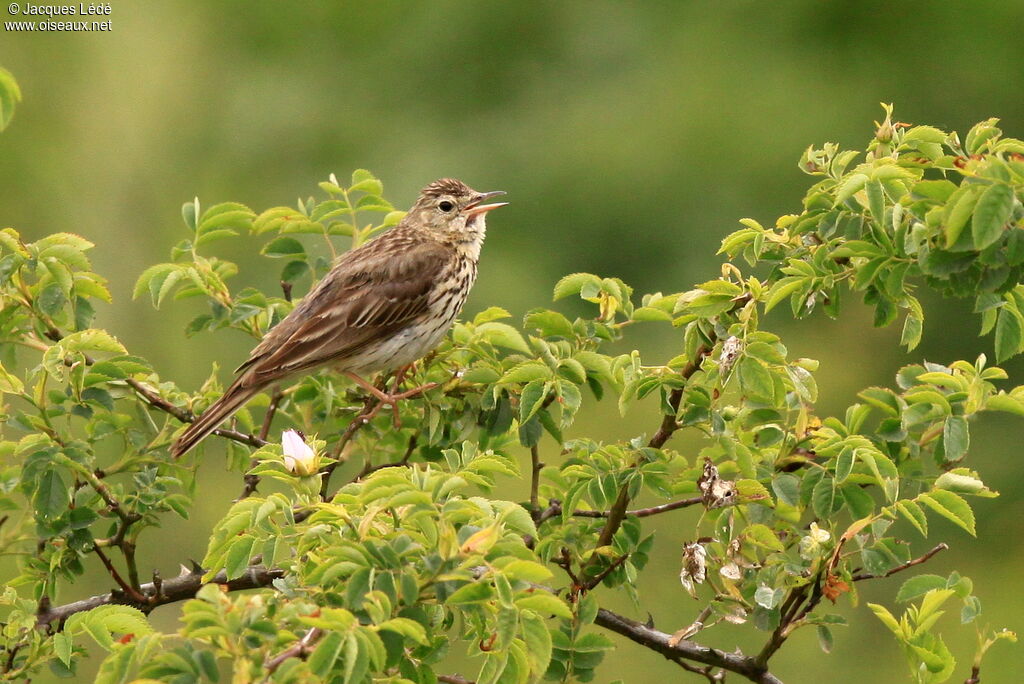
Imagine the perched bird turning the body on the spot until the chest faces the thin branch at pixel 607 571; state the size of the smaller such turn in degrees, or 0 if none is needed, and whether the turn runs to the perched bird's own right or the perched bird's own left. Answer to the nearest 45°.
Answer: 0° — it already faces it

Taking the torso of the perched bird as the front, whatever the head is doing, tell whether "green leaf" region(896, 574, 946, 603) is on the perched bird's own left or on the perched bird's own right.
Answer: on the perched bird's own right

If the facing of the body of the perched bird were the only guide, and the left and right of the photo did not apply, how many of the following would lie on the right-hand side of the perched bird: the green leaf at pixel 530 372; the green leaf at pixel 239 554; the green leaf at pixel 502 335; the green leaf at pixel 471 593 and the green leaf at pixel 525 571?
3

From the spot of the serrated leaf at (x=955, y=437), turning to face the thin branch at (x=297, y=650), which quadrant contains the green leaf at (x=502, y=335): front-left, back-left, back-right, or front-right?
front-right

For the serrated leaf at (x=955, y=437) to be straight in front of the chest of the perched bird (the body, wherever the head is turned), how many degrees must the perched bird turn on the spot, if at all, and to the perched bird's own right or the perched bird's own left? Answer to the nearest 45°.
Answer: approximately 45° to the perched bird's own right

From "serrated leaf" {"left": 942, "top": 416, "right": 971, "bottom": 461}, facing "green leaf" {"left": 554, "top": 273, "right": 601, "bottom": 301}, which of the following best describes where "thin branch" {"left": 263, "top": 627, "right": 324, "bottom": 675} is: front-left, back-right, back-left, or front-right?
front-left

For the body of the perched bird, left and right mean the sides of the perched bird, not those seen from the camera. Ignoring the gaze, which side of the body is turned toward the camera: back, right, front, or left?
right

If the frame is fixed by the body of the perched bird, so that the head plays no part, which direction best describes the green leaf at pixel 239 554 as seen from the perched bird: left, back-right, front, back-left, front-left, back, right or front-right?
right
